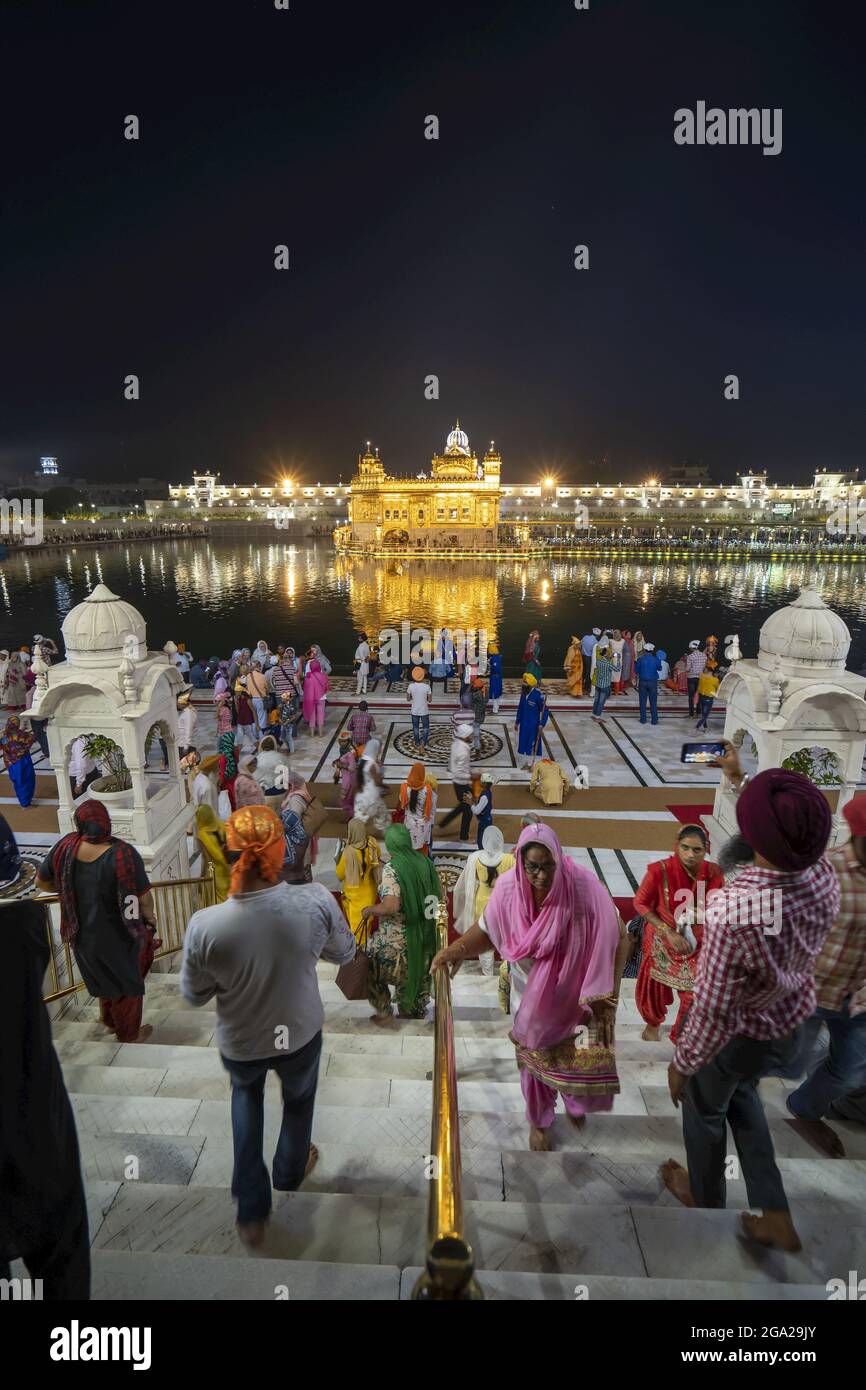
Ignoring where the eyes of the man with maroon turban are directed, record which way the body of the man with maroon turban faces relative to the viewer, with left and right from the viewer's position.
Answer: facing away from the viewer and to the left of the viewer

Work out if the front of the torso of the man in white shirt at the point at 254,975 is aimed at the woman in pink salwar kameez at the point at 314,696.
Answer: yes

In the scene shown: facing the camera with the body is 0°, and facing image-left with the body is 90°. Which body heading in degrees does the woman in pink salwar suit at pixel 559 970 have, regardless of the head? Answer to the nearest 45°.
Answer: approximately 0°

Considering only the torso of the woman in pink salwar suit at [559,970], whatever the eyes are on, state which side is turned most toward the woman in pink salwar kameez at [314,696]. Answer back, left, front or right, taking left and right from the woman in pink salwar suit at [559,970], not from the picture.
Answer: back

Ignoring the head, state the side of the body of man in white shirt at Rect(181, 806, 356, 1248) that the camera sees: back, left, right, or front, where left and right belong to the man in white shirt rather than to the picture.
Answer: back

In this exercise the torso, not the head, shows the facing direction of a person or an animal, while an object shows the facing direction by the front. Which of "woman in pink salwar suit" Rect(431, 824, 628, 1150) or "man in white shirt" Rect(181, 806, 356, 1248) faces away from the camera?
the man in white shirt
